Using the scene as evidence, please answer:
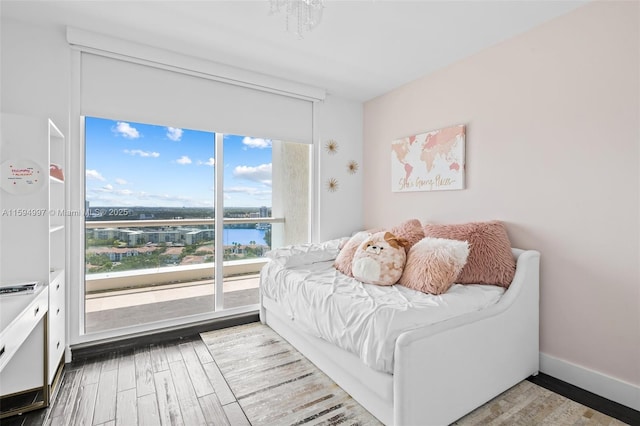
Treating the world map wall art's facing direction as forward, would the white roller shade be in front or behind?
in front

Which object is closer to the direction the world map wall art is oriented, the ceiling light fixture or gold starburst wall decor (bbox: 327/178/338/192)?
the ceiling light fixture

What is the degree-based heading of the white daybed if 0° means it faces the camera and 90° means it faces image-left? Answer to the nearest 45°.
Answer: approximately 45°

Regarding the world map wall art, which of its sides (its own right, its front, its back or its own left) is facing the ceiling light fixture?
front

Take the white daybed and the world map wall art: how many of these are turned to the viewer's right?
0

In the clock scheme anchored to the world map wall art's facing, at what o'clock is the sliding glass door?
The sliding glass door is roughly at 1 o'clock from the world map wall art.

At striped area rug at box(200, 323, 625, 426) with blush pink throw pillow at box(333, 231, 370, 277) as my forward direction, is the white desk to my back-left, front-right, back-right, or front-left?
back-left

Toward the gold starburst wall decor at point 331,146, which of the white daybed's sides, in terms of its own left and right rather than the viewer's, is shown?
right

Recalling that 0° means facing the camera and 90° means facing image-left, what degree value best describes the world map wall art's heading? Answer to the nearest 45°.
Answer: approximately 45°
